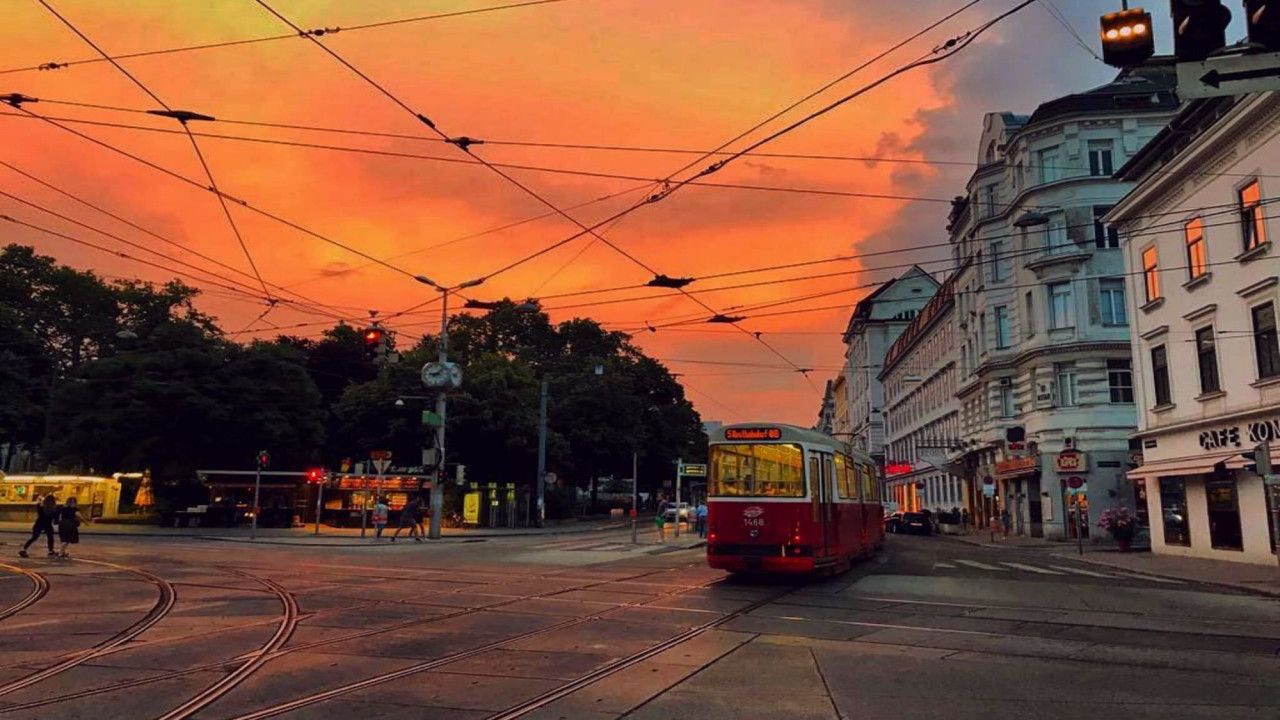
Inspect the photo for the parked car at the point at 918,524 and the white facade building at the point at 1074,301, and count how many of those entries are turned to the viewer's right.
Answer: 0

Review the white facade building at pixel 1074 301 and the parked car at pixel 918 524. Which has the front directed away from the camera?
the parked car

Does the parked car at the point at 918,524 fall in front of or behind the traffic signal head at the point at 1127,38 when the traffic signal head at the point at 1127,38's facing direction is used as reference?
behind

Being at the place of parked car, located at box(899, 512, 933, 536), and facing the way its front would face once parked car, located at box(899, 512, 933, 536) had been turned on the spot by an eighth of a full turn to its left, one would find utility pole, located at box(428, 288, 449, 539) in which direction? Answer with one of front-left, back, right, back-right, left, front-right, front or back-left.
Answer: left

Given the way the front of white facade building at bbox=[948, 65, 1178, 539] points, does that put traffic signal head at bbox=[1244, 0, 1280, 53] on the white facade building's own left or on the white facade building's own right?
on the white facade building's own left

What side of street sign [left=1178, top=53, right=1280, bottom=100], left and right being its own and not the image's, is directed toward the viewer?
front

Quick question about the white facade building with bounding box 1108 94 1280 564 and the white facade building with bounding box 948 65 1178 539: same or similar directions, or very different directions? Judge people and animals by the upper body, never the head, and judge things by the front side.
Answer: same or similar directions

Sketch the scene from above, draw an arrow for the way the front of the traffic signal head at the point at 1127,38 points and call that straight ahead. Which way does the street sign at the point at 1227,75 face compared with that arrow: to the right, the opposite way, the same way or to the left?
the same way

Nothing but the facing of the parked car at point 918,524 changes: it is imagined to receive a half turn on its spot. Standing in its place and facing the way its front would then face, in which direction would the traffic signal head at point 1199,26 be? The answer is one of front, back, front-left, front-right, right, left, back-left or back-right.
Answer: front

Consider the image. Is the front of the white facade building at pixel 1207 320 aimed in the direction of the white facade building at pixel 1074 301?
no

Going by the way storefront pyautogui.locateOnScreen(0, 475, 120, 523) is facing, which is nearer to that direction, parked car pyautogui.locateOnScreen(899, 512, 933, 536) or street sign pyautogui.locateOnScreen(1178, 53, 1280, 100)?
the street sign

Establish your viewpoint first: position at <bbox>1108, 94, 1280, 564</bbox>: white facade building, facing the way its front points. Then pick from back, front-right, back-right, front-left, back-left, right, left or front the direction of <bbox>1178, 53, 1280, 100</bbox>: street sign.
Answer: front-left

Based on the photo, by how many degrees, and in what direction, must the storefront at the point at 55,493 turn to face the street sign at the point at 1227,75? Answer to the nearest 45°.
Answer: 0° — it already faces it
